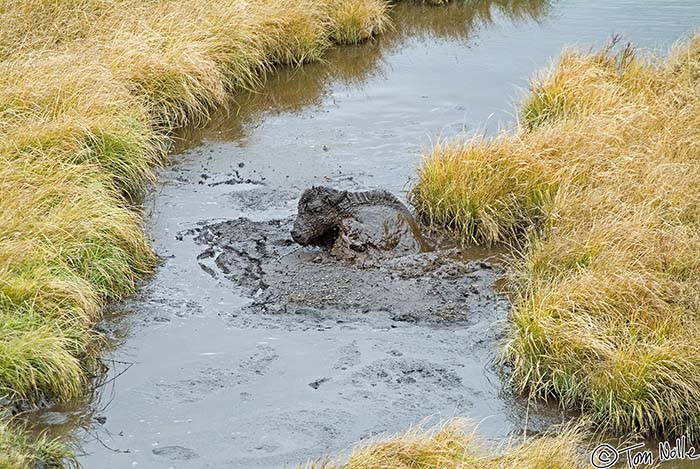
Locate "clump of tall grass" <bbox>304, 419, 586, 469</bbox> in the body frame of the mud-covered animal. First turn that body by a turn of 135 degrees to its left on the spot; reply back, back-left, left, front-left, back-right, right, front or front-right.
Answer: front-right

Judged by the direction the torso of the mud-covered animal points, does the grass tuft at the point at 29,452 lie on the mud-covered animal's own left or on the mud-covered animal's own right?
on the mud-covered animal's own left

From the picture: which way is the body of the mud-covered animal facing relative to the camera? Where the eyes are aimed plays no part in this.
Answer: to the viewer's left
